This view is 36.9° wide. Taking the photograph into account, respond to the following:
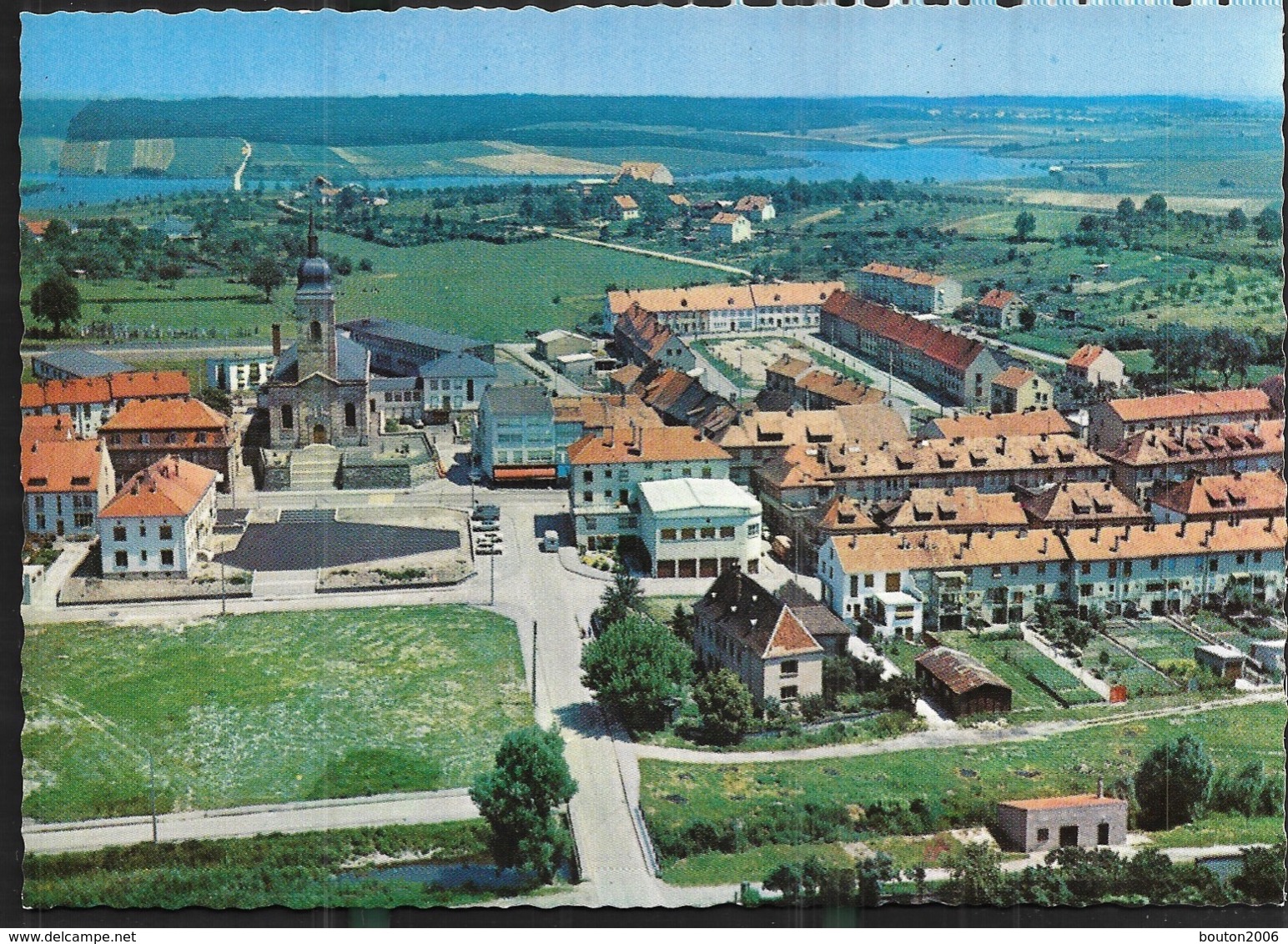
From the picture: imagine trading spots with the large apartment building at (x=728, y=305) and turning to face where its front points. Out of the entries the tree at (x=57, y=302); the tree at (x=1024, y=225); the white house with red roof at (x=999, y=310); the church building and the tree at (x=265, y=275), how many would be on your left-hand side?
2

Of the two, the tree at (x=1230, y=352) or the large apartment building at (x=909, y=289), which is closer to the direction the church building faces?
the tree

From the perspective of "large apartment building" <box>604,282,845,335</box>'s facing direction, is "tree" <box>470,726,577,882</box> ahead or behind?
ahead

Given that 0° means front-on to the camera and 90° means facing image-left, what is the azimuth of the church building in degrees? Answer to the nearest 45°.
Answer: approximately 0°

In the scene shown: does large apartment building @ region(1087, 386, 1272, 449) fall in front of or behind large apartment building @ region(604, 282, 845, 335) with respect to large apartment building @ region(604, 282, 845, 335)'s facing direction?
in front

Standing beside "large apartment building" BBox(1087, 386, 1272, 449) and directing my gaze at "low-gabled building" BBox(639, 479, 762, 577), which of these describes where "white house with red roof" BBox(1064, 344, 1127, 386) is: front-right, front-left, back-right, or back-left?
back-right

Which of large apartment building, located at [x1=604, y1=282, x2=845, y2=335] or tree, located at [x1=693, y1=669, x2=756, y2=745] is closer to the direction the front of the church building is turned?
the tree

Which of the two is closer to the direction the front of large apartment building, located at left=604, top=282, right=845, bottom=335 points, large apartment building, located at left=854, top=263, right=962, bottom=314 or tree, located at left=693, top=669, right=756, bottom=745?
the tree

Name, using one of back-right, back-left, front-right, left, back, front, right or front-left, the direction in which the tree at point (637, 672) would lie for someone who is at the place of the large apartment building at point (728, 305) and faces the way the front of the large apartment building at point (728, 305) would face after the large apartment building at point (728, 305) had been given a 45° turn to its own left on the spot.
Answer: front-right

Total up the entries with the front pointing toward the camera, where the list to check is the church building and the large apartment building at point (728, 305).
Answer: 2

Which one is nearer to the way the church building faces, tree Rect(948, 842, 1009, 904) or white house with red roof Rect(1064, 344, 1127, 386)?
the tree
